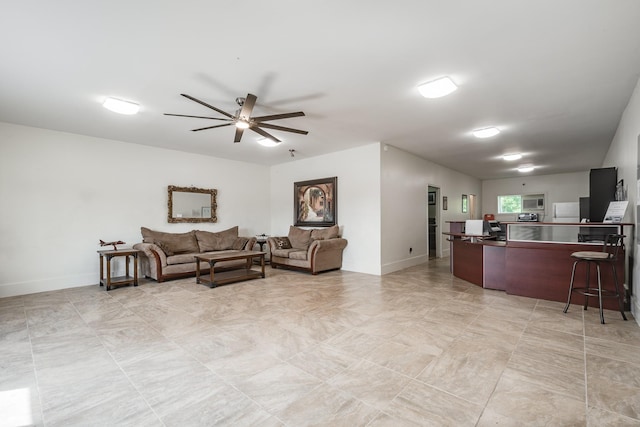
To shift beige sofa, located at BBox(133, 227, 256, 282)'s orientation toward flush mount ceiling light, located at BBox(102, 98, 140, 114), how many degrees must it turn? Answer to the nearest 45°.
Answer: approximately 45° to its right

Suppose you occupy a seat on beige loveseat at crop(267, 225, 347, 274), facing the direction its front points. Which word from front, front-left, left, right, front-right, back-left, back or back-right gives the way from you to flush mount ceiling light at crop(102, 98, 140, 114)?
front

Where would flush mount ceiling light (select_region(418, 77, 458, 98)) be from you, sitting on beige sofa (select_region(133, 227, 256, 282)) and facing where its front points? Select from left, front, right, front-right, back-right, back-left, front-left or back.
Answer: front

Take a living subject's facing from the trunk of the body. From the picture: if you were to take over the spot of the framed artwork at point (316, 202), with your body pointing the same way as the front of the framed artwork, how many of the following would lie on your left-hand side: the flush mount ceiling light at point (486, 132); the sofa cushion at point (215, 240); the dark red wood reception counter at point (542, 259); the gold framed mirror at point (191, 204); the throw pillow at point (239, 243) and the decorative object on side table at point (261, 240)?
2

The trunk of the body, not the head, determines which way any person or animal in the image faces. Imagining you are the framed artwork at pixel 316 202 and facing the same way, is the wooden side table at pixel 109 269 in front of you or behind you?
in front

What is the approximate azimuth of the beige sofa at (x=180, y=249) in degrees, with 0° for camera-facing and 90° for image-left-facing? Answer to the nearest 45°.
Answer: approximately 315°

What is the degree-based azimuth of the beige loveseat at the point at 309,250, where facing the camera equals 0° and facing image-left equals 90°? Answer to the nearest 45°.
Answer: approximately 45°

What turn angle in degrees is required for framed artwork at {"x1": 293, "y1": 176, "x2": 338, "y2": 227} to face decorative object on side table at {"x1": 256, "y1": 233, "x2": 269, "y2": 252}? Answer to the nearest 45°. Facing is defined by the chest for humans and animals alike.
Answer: approximately 45° to its right

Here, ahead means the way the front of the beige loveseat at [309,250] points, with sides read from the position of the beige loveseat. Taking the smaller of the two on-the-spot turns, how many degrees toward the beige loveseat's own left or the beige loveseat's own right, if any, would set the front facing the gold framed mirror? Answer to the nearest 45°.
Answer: approximately 45° to the beige loveseat's own right
